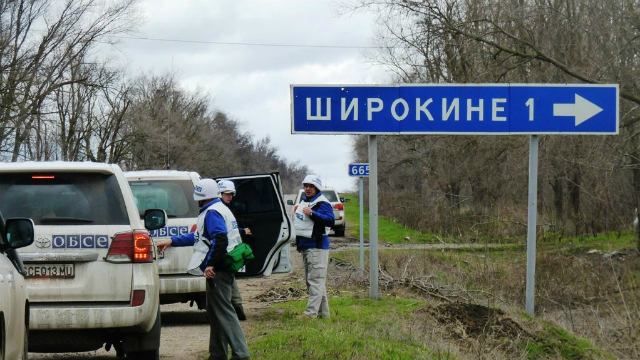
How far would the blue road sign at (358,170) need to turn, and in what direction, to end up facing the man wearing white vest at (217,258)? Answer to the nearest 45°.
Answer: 0° — it already faces them

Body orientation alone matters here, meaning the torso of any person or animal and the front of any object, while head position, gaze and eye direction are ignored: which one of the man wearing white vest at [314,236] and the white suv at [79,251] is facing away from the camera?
the white suv

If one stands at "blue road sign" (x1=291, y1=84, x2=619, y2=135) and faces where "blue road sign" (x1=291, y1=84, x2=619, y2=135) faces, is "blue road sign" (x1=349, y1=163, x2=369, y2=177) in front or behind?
behind

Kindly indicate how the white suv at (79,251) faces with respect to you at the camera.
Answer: facing away from the viewer

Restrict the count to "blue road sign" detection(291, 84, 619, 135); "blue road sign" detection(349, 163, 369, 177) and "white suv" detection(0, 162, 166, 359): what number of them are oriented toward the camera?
2

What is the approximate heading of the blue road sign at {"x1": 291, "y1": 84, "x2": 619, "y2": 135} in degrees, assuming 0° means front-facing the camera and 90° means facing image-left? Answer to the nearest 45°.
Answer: approximately 0°
